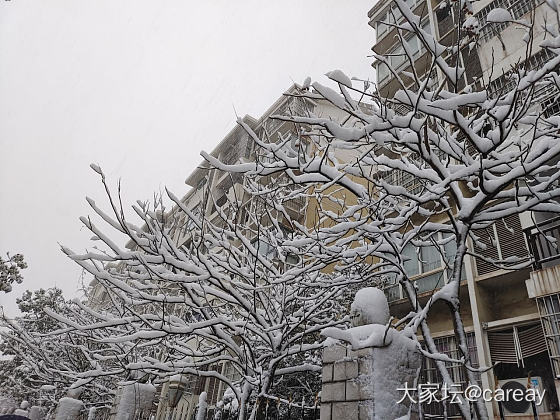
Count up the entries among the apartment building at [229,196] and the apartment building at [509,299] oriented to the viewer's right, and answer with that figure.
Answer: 0

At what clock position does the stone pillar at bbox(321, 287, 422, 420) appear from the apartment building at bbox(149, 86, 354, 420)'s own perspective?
The stone pillar is roughly at 10 o'clock from the apartment building.

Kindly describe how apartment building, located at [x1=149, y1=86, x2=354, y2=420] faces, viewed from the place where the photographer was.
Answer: facing the viewer and to the left of the viewer

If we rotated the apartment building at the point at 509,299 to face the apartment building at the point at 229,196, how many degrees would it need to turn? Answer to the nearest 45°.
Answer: approximately 45° to its right

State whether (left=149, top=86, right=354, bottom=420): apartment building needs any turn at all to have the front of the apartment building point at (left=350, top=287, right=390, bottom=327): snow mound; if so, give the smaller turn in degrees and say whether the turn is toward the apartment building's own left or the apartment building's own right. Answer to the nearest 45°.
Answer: approximately 45° to the apartment building's own left

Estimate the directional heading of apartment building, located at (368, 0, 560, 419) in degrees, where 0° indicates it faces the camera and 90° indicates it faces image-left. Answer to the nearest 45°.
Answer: approximately 45°

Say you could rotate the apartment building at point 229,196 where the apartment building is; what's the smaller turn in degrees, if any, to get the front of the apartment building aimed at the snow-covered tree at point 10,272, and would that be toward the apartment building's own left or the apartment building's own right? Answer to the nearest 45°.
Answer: approximately 45° to the apartment building's own right

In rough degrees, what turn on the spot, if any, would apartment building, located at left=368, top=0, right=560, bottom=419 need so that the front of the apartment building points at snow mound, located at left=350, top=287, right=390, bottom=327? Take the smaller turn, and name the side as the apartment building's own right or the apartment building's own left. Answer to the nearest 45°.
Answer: approximately 45° to the apartment building's own left

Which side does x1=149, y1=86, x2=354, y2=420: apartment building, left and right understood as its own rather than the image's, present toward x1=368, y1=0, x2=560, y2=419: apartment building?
left
